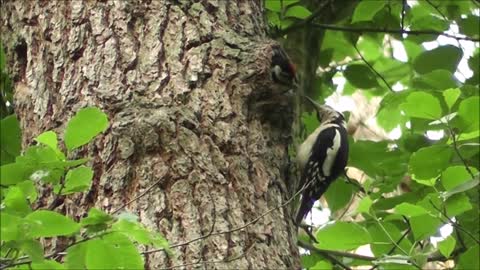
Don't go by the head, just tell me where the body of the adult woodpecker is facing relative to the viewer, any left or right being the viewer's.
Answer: facing to the left of the viewer

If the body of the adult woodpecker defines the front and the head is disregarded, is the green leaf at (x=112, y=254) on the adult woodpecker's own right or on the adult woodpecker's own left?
on the adult woodpecker's own left

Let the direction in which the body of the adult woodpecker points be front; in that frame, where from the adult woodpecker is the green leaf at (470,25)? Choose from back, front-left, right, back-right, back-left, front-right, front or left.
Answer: back
